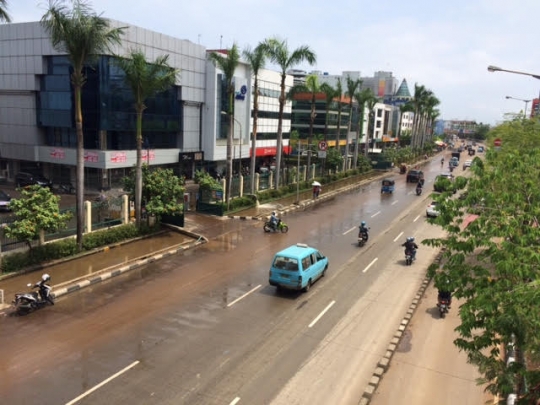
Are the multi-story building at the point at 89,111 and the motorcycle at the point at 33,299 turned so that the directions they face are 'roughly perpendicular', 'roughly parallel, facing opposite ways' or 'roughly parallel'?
roughly perpendicular

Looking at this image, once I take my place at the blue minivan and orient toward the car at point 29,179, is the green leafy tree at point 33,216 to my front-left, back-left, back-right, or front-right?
front-left

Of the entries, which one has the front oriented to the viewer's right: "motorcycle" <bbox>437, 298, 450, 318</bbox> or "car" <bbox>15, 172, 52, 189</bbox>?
the car

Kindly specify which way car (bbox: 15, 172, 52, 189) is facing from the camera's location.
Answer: facing to the right of the viewer

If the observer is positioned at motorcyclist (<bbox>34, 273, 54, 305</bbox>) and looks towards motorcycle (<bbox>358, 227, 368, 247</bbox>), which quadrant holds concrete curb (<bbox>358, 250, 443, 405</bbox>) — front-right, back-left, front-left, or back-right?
front-right
